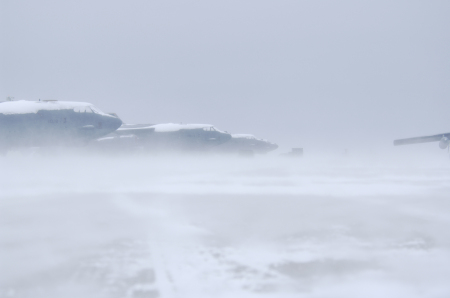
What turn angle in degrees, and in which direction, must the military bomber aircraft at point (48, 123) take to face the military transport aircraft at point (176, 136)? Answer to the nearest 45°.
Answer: approximately 45° to its left

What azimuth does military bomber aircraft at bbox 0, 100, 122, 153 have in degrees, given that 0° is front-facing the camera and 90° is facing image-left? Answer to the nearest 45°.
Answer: approximately 270°

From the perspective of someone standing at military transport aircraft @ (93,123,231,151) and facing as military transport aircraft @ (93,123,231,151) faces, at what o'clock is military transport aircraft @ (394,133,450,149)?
military transport aircraft @ (394,133,450,149) is roughly at 1 o'clock from military transport aircraft @ (93,123,231,151).

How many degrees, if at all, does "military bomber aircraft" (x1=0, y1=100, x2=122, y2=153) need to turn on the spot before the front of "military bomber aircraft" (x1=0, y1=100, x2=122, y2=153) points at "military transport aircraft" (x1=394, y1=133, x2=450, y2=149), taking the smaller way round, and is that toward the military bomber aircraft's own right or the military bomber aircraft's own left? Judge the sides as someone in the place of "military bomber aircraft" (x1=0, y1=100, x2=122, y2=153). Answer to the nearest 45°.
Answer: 0° — it already faces it

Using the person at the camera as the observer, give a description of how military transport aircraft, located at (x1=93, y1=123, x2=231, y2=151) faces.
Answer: facing to the right of the viewer

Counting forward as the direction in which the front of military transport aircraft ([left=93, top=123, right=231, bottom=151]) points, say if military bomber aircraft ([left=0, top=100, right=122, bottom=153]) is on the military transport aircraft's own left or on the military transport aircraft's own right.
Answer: on the military transport aircraft's own right
